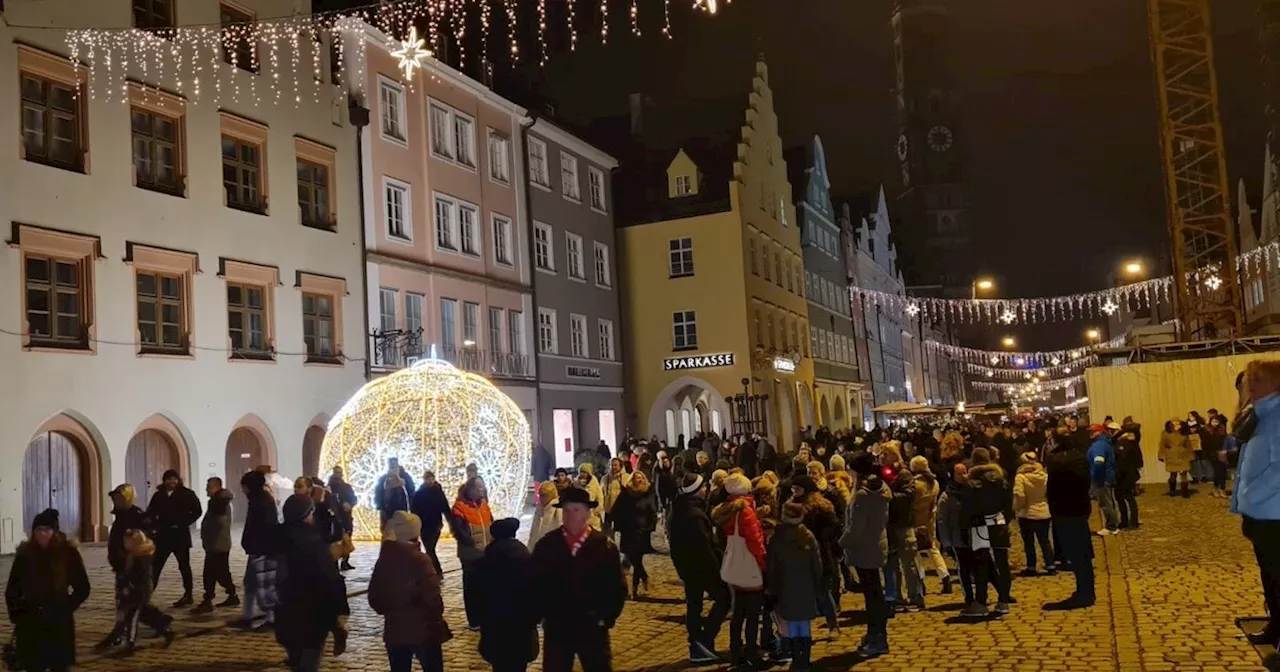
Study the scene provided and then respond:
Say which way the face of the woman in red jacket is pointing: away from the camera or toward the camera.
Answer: away from the camera

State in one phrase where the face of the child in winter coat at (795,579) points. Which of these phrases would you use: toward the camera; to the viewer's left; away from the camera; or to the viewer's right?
away from the camera

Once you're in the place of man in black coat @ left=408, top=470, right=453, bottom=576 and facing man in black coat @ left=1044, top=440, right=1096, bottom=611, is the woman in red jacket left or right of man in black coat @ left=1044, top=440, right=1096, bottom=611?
right

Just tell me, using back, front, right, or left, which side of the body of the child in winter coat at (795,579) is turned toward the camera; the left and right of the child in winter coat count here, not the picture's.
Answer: back

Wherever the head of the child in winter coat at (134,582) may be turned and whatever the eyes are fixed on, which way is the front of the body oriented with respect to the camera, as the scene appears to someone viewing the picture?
to the viewer's left

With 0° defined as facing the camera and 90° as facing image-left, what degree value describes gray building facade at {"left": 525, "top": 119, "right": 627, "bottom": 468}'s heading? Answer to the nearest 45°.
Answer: approximately 315°

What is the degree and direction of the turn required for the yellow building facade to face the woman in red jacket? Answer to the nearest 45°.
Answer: approximately 45° to its right

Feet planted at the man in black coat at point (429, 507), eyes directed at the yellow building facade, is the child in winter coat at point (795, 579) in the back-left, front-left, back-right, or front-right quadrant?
back-right

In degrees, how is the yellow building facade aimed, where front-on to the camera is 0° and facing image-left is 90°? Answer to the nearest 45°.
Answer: approximately 315°
